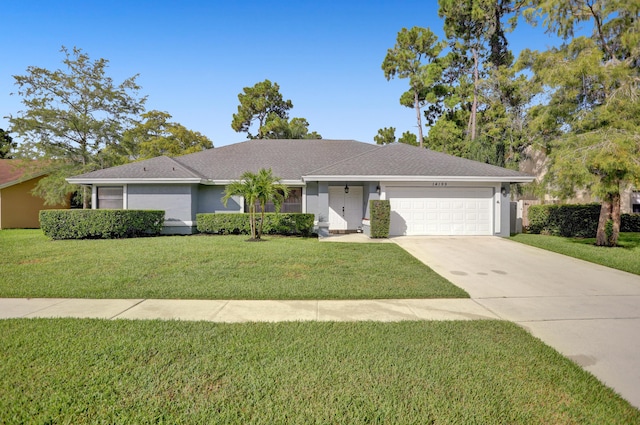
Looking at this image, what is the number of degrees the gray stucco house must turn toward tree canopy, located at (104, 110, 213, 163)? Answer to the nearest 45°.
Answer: approximately 135° to its right

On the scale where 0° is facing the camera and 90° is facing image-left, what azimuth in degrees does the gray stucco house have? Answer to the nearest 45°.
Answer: approximately 0°

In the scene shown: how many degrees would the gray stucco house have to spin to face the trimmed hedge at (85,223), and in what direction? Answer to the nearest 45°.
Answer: approximately 90° to its right

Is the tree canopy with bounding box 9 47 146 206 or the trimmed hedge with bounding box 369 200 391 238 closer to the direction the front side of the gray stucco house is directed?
the trimmed hedge

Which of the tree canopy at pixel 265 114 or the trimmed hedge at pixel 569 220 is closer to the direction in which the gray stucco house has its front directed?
the trimmed hedge

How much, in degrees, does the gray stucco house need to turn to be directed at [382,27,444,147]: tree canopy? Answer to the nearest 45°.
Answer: approximately 135° to its left

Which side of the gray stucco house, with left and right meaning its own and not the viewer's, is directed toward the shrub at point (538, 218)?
left

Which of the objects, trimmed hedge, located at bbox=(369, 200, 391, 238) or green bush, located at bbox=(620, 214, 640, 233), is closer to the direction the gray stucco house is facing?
the trimmed hedge

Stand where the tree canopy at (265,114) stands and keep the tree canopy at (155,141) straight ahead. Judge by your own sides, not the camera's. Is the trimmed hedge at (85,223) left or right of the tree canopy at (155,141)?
left

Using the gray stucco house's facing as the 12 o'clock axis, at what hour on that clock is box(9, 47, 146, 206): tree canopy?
The tree canopy is roughly at 4 o'clock from the gray stucco house.
